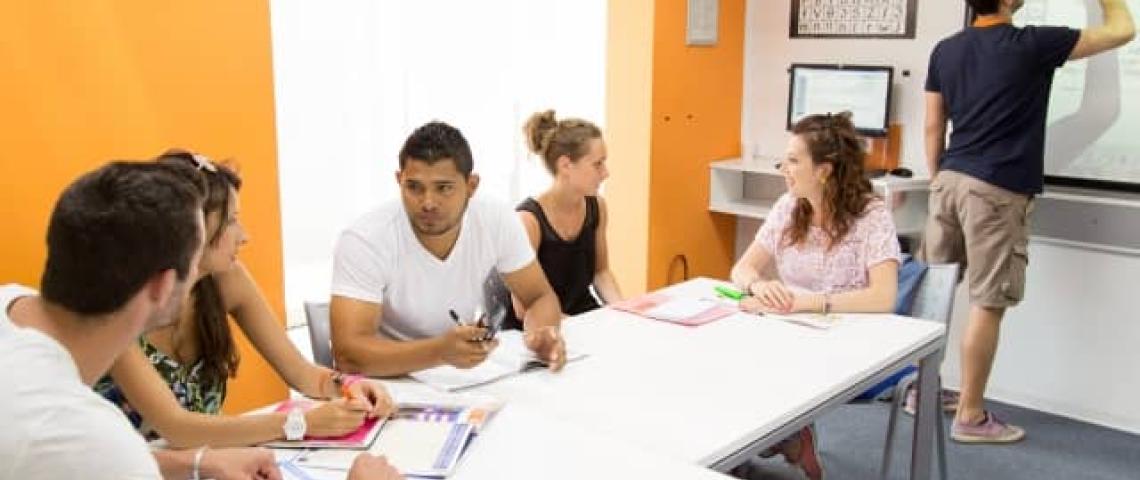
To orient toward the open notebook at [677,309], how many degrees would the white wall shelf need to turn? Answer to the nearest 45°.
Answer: approximately 45° to its left

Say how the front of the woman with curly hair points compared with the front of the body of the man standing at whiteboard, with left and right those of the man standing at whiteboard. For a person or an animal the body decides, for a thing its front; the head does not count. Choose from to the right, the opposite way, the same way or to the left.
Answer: the opposite way

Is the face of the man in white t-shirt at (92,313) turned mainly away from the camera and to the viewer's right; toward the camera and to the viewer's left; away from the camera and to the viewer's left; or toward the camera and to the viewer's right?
away from the camera and to the viewer's right

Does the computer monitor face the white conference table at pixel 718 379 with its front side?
yes

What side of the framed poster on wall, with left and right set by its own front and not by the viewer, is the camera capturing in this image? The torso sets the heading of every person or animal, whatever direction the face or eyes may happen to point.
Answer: front

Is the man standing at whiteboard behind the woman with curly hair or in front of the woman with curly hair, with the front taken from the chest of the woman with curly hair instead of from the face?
behind

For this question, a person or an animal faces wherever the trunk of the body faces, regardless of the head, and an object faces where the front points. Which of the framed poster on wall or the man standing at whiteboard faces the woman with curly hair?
the framed poster on wall

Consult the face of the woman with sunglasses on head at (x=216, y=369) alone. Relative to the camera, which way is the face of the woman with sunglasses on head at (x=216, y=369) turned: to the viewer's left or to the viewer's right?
to the viewer's right

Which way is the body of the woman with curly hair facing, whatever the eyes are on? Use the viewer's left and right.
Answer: facing the viewer and to the left of the viewer

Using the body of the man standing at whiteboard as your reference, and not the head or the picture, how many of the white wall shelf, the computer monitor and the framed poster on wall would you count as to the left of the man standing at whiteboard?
3

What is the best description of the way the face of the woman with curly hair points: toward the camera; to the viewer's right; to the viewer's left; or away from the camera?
to the viewer's left

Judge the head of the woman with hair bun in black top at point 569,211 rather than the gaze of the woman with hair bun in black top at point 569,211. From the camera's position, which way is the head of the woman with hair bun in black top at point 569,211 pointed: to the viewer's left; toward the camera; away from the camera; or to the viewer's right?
to the viewer's right

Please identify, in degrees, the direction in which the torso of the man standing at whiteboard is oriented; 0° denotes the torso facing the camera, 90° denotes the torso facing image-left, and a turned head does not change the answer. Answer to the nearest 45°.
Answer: approximately 225°

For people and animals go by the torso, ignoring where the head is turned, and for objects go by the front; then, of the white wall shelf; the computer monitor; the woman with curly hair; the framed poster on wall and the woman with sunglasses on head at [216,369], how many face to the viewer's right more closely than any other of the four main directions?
1

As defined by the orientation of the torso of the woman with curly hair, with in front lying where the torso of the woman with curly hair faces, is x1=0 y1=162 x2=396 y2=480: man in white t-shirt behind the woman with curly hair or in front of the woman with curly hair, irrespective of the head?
in front

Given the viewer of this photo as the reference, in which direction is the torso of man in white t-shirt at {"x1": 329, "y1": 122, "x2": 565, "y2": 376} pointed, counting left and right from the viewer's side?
facing the viewer

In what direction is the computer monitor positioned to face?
toward the camera
